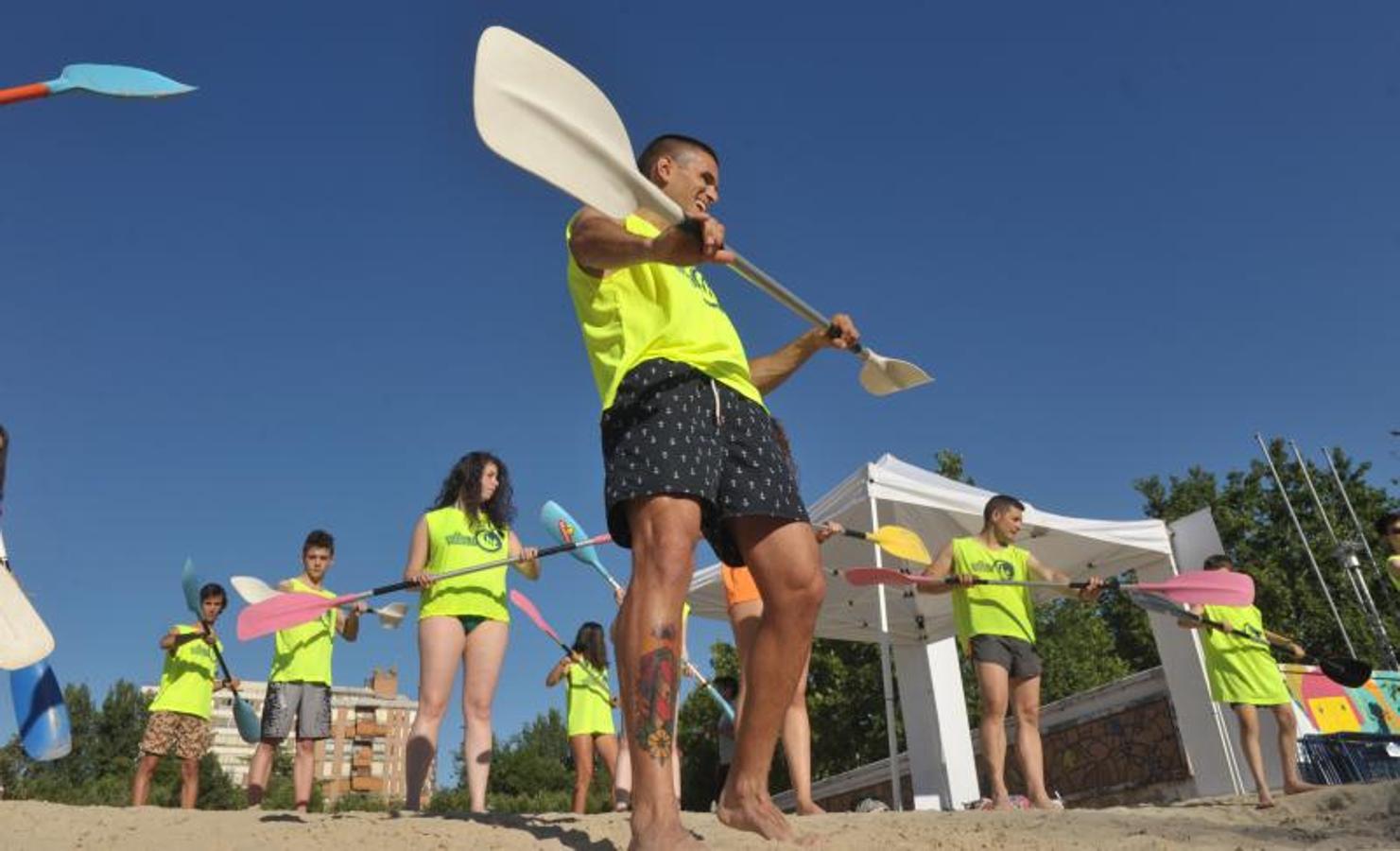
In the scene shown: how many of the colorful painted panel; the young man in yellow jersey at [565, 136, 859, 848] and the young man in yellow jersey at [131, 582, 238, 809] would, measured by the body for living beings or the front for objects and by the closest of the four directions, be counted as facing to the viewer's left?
0

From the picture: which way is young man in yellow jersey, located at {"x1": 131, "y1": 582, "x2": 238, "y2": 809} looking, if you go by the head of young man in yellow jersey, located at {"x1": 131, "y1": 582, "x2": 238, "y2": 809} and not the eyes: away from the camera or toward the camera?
toward the camera

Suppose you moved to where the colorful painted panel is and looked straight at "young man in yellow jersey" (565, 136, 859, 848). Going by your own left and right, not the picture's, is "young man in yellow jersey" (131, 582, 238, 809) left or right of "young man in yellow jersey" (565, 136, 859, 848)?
right

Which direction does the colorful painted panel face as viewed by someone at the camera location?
facing the viewer

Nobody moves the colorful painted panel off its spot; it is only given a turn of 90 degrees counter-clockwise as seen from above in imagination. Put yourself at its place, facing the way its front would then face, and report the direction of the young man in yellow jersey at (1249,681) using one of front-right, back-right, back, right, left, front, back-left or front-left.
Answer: right

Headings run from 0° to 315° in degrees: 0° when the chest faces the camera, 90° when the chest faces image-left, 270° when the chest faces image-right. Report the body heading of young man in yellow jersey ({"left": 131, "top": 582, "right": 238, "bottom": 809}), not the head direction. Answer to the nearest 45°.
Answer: approximately 315°

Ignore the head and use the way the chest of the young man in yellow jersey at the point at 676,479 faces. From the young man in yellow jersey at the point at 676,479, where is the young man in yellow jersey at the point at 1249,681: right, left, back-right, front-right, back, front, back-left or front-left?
left

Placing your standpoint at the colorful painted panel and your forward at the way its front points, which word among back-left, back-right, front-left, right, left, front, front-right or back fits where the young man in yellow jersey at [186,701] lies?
front-right

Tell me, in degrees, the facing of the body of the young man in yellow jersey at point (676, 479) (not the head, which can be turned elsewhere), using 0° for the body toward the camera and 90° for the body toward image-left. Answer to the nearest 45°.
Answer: approximately 315°

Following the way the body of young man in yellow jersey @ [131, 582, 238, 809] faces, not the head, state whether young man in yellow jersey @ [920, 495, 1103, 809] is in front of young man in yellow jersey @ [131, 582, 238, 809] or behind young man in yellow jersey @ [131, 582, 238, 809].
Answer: in front

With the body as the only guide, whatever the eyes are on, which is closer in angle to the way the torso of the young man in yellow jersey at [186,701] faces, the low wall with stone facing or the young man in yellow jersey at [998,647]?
the young man in yellow jersey

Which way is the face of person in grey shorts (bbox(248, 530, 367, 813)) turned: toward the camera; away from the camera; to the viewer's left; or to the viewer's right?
toward the camera
